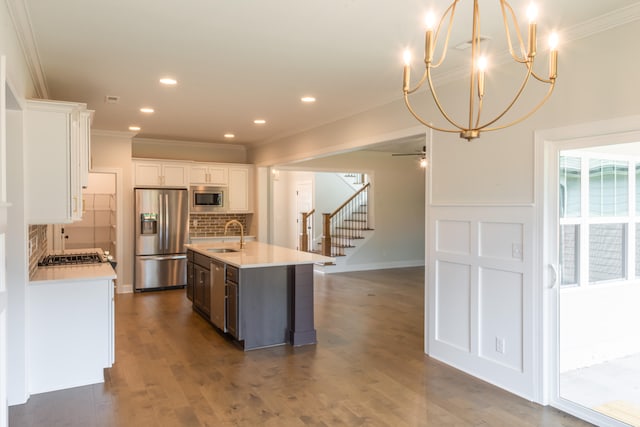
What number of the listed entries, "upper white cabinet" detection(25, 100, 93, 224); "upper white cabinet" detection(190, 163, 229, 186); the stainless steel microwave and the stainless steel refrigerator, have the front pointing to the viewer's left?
0

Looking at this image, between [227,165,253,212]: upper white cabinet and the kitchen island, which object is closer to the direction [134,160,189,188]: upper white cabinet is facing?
the kitchen island

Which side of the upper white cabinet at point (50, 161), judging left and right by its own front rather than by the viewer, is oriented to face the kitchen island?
front

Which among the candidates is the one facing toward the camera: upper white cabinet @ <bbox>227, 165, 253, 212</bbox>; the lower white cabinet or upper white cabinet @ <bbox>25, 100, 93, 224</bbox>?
upper white cabinet @ <bbox>227, 165, 253, 212</bbox>

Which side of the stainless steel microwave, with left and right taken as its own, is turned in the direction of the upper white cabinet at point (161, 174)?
right

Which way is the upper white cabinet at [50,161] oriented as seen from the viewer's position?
to the viewer's right

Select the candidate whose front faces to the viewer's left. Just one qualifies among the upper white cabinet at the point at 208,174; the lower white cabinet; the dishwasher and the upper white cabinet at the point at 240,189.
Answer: the dishwasher

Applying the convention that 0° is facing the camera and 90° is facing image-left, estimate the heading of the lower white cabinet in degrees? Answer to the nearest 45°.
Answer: approximately 270°

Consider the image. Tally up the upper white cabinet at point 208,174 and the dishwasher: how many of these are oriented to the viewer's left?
1

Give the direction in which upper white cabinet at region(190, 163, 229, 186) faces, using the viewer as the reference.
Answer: facing the viewer

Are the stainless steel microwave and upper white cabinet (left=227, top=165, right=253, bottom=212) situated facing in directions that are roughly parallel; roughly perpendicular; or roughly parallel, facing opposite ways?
roughly parallel

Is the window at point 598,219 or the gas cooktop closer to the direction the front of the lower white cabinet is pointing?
the window

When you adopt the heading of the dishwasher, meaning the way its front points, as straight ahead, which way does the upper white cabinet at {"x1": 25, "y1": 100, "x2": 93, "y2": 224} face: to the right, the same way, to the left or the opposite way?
the opposite way

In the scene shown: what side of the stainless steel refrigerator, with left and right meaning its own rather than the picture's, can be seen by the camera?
front

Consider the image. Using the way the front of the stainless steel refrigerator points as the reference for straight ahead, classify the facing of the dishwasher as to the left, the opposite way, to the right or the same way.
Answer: to the right

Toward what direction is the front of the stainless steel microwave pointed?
toward the camera

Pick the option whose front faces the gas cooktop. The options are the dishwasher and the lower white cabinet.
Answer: the dishwasher

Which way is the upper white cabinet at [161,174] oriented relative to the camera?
toward the camera

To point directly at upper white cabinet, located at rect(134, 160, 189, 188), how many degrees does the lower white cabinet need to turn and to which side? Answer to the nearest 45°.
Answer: approximately 90° to its left
